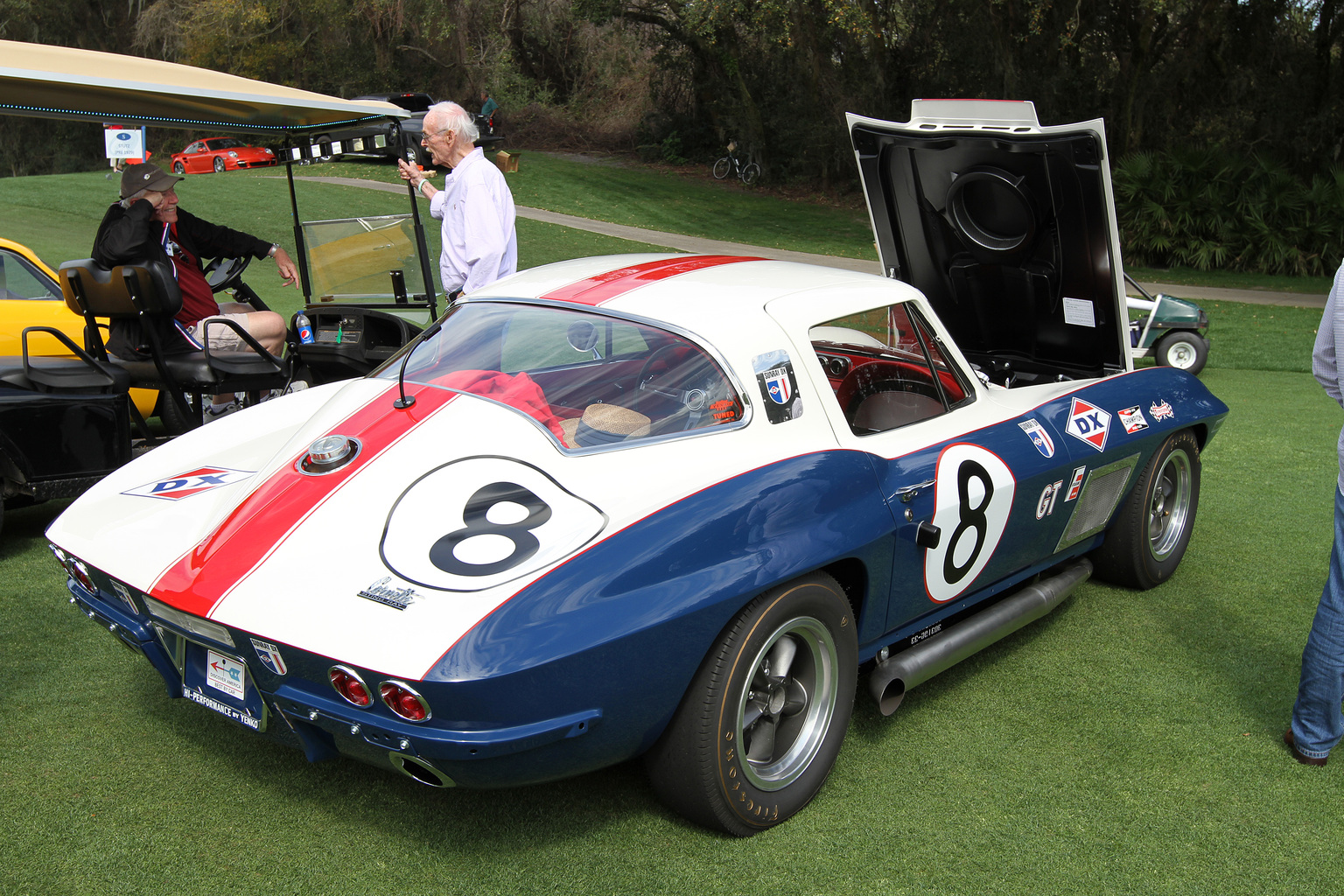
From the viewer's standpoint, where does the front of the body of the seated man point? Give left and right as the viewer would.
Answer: facing to the right of the viewer

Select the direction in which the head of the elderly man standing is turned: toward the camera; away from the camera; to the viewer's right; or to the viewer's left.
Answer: to the viewer's left

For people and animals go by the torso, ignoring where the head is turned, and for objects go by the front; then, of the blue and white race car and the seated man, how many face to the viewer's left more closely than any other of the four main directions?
0

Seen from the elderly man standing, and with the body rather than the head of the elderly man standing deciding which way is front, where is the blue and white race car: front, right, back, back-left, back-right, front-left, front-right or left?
left

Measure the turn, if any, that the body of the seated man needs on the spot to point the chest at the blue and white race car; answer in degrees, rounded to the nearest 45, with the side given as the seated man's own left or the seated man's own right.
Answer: approximately 90° to the seated man's own right

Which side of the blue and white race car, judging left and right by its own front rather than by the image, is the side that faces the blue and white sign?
left

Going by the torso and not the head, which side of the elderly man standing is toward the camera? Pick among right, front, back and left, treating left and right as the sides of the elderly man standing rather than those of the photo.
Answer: left

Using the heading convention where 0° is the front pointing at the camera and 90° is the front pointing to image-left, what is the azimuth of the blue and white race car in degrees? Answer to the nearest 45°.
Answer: approximately 225°

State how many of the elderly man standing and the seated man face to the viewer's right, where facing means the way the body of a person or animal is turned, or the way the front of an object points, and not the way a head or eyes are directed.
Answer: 1
